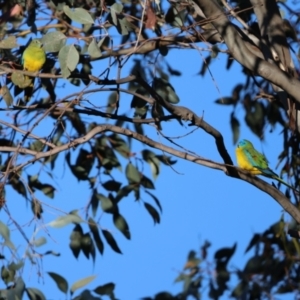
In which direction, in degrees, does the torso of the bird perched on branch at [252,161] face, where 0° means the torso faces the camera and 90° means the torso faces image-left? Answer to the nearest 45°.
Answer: approximately 90°
